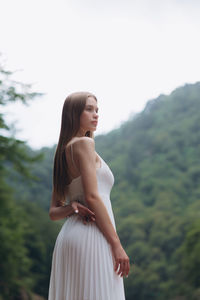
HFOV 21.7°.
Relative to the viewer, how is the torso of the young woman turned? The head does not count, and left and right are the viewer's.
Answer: facing away from the viewer and to the right of the viewer
